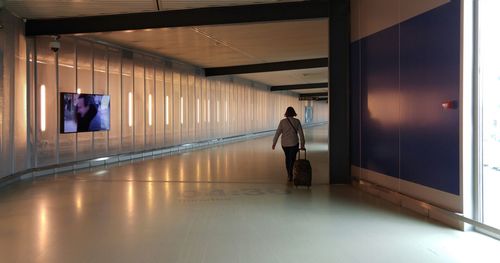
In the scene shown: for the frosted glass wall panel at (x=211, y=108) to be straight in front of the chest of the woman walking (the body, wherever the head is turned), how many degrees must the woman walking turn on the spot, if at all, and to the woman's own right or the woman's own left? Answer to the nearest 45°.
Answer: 0° — they already face it

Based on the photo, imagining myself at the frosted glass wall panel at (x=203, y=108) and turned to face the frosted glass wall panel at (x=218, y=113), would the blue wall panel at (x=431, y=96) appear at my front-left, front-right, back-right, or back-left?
back-right

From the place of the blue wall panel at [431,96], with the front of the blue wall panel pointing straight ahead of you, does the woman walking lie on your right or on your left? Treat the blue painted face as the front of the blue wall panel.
on your right

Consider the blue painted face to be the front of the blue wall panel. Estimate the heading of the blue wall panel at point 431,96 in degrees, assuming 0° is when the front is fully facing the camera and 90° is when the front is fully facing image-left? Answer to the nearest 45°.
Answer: approximately 45°

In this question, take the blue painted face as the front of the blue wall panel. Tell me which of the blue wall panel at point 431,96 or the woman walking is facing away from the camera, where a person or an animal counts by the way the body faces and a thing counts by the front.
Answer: the woman walking

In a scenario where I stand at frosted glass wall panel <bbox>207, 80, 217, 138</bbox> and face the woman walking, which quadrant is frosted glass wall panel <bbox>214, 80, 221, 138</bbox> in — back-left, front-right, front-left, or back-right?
back-left

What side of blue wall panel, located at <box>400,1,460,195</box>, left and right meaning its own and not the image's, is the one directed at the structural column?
right

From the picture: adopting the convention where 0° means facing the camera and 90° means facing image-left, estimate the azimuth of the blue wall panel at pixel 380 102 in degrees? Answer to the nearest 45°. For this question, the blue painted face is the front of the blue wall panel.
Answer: approximately 45°

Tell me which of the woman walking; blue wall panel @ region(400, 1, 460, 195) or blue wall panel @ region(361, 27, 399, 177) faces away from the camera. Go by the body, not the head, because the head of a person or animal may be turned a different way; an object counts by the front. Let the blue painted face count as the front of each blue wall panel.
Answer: the woman walking

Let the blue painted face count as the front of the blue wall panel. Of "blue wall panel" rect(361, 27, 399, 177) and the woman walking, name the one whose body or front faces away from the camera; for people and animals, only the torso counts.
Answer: the woman walking

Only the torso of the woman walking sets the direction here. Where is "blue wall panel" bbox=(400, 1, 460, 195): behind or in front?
behind

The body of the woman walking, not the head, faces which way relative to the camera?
away from the camera
